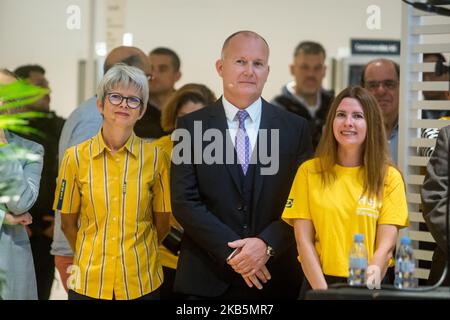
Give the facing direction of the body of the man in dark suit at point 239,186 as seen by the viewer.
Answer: toward the camera

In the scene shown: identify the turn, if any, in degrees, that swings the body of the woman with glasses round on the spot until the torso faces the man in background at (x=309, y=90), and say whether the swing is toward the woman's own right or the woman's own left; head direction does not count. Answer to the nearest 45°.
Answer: approximately 135° to the woman's own left

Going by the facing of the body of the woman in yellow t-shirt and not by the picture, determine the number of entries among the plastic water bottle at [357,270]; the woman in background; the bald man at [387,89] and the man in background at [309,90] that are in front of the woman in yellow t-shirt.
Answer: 1

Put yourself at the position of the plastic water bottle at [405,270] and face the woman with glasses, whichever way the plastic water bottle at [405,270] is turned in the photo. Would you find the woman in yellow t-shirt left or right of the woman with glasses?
right

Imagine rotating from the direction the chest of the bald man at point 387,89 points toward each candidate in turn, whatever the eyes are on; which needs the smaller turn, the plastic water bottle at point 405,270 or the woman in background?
the plastic water bottle

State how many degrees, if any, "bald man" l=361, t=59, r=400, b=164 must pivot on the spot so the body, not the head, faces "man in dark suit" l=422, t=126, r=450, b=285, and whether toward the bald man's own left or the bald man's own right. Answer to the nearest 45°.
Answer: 0° — they already face them

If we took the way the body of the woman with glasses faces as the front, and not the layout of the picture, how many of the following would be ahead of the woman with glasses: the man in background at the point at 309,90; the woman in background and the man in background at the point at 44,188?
0

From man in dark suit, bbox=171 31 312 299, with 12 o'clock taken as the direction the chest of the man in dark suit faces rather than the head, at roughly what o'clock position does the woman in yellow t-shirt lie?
The woman in yellow t-shirt is roughly at 10 o'clock from the man in dark suit.

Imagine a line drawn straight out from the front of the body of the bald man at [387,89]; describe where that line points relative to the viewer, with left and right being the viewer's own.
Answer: facing the viewer

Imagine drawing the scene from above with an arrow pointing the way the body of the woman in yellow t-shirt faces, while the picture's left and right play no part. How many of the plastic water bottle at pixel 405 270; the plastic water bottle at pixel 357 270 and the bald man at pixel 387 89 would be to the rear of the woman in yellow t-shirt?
1

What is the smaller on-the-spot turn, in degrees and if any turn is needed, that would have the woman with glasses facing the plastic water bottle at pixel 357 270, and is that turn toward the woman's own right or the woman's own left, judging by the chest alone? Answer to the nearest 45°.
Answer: approximately 45° to the woman's own left

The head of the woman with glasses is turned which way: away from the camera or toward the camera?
toward the camera

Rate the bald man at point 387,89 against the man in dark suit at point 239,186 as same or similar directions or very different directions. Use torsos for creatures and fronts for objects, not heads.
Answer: same or similar directions

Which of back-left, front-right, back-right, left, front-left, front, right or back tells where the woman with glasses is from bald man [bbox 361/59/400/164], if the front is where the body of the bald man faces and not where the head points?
front-right

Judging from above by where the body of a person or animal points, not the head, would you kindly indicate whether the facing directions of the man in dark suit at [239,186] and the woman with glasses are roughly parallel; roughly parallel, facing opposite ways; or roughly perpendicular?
roughly parallel

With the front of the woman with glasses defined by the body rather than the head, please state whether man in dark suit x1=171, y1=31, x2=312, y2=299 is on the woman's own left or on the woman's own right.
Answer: on the woman's own left

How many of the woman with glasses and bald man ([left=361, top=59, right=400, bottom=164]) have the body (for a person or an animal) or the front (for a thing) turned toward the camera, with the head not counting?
2

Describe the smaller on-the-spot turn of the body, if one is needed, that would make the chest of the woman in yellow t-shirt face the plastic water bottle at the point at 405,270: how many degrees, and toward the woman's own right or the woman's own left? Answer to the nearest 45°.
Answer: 0° — they already face it

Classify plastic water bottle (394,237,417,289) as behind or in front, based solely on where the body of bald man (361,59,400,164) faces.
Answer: in front

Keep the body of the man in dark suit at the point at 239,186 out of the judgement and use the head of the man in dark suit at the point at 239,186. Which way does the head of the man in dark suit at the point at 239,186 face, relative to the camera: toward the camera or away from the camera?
toward the camera
